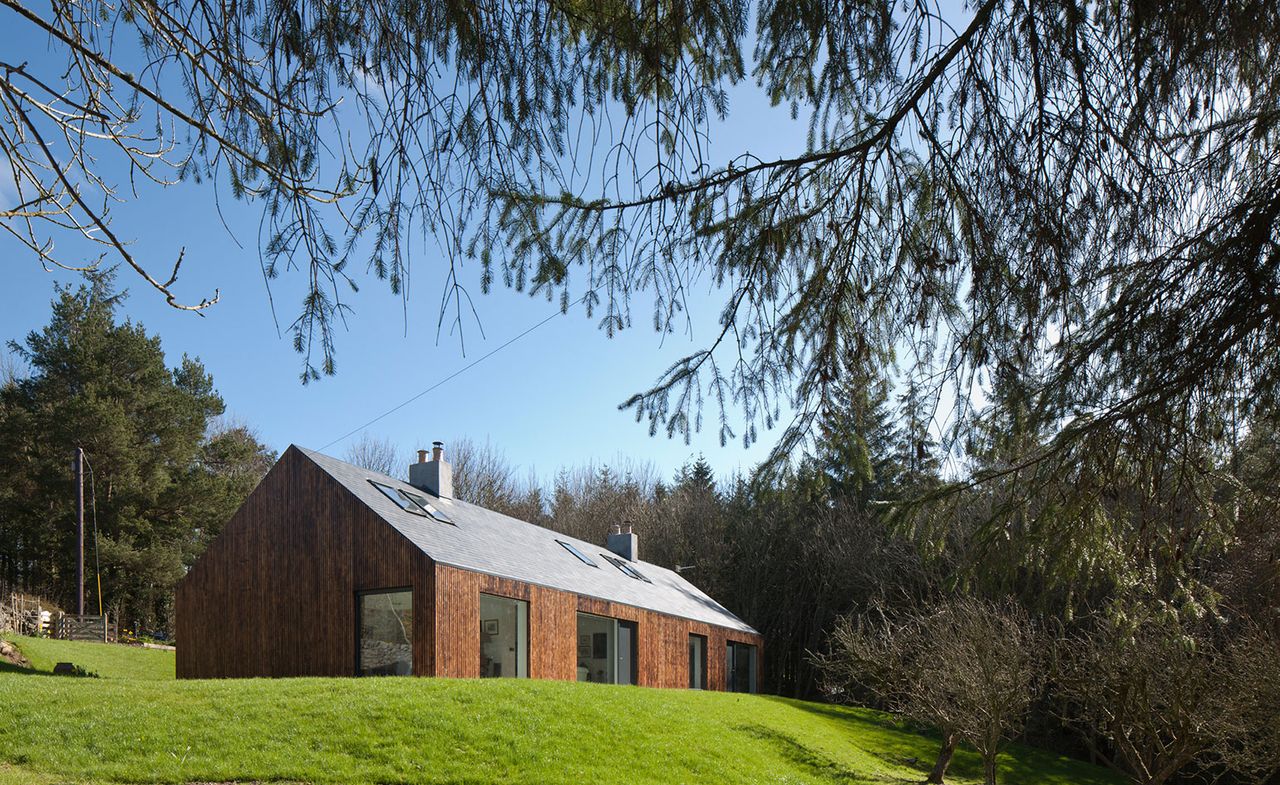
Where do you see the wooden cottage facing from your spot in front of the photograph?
facing the viewer and to the right of the viewer

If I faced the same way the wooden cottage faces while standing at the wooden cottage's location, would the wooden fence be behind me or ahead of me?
behind

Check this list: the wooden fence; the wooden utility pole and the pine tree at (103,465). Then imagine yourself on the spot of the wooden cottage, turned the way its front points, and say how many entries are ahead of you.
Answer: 0

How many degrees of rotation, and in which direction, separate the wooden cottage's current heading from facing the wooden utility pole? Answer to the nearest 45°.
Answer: approximately 180°

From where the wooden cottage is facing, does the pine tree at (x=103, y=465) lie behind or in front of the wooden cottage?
behind
